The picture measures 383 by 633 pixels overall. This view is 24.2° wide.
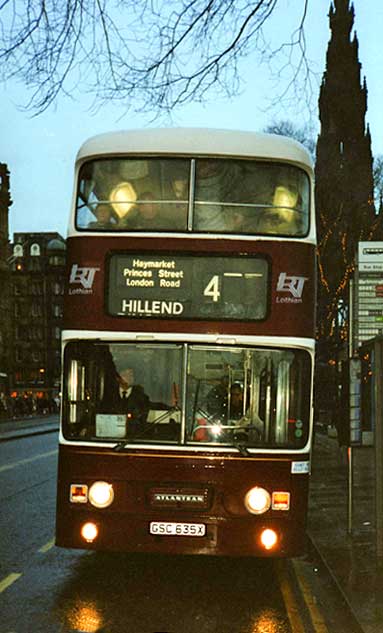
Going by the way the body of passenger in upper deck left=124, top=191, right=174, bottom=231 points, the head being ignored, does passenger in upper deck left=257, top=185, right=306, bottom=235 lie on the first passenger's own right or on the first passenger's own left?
on the first passenger's own left

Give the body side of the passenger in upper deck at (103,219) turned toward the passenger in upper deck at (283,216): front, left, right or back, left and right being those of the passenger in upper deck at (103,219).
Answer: left

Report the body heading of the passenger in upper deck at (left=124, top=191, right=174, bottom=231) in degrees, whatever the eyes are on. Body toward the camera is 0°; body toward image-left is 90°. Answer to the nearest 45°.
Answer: approximately 0°

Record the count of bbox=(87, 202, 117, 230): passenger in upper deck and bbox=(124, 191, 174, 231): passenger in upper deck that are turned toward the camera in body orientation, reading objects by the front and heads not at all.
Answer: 2
